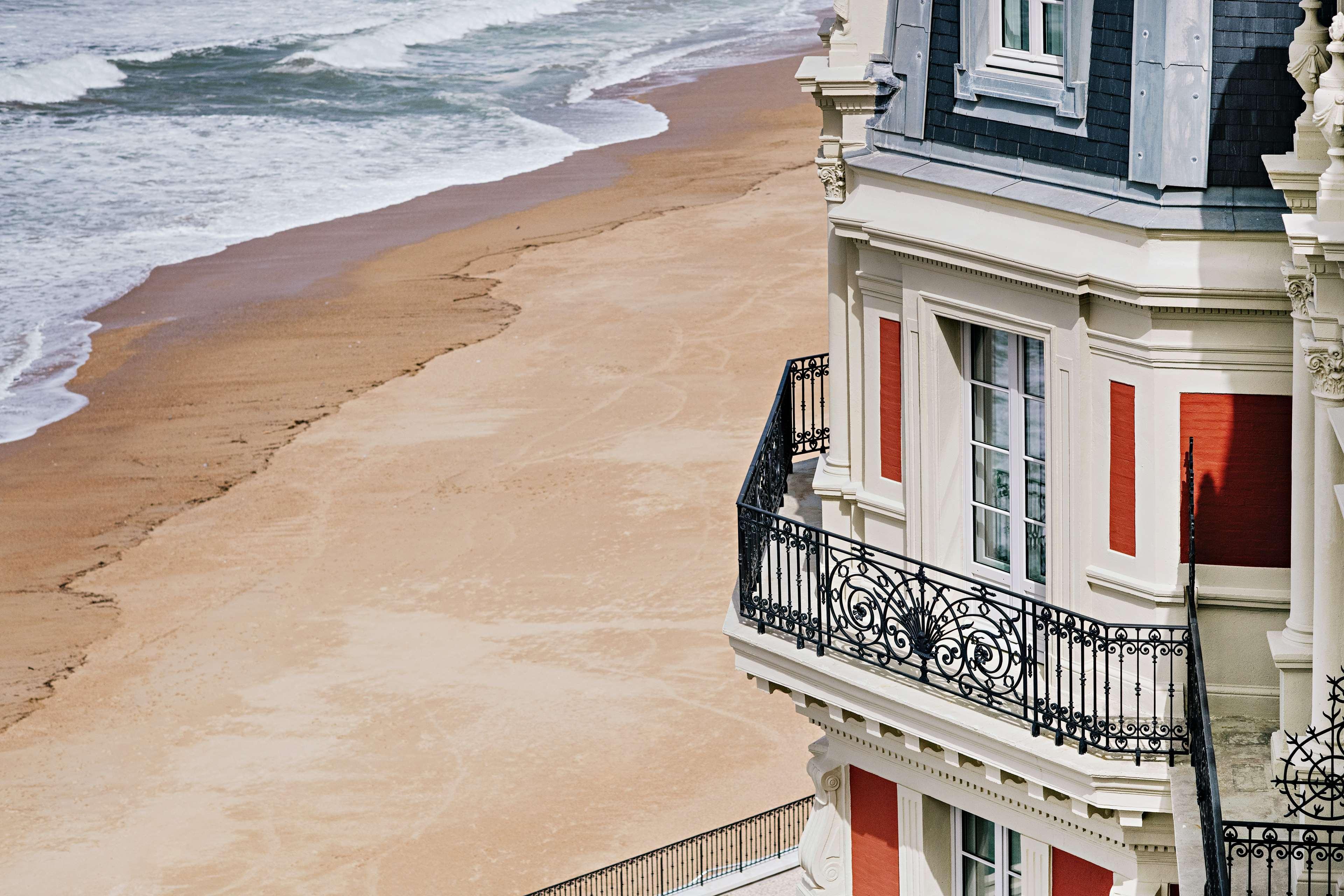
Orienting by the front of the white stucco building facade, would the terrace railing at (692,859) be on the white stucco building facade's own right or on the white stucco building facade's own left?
on the white stucco building facade's own right
